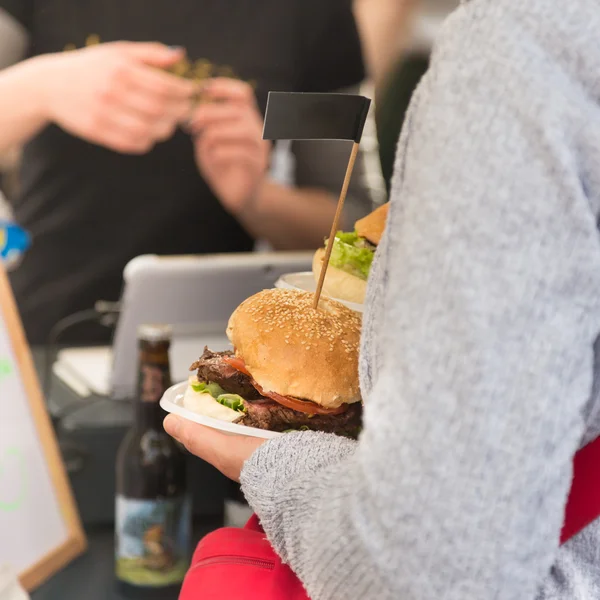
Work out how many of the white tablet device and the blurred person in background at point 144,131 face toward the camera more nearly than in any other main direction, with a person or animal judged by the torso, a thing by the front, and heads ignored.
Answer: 1

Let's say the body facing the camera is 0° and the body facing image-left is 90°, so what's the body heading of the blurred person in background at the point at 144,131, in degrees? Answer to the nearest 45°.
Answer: approximately 0°

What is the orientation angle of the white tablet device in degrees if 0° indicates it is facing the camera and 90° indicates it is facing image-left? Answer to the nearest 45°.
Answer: approximately 180°

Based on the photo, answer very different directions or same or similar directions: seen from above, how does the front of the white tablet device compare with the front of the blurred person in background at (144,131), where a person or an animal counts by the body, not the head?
very different directions
